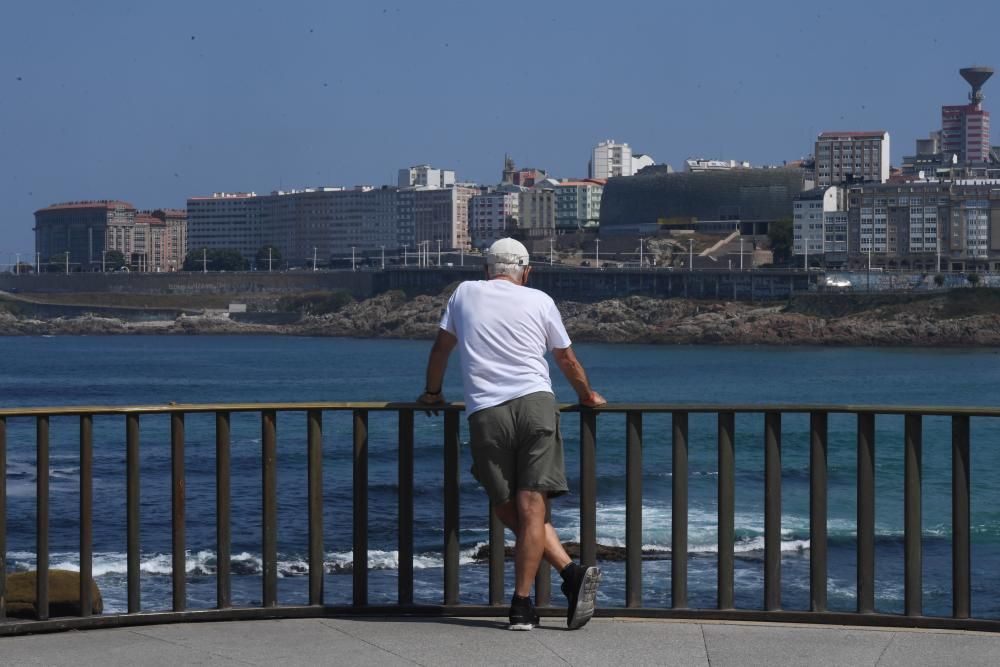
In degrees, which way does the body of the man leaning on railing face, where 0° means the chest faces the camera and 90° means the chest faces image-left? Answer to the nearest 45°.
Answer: approximately 180°
